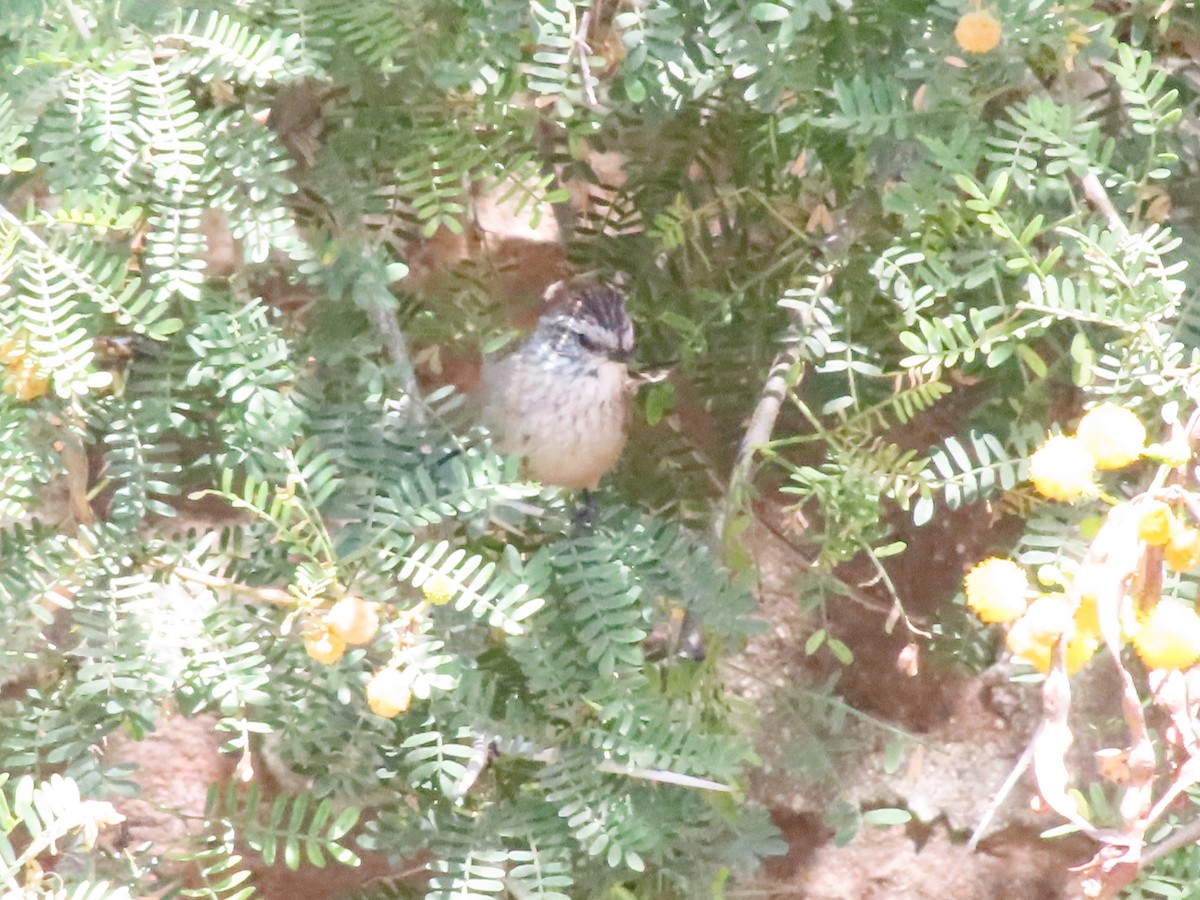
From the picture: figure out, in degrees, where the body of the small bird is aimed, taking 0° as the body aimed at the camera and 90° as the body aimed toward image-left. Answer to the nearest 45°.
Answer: approximately 315°
